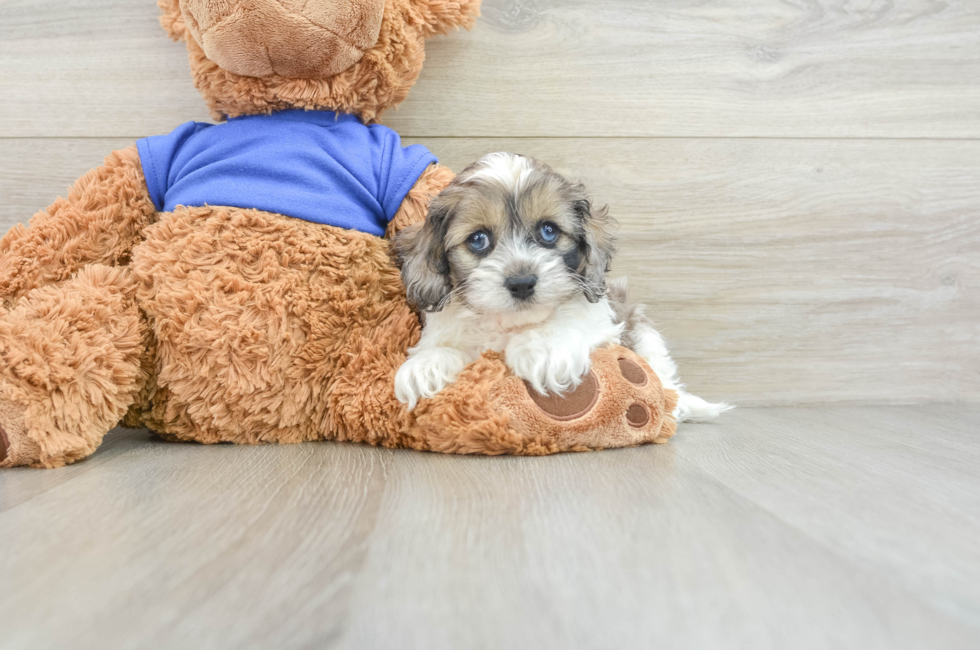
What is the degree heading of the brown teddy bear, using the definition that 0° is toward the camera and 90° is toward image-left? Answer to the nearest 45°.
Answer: approximately 0°
